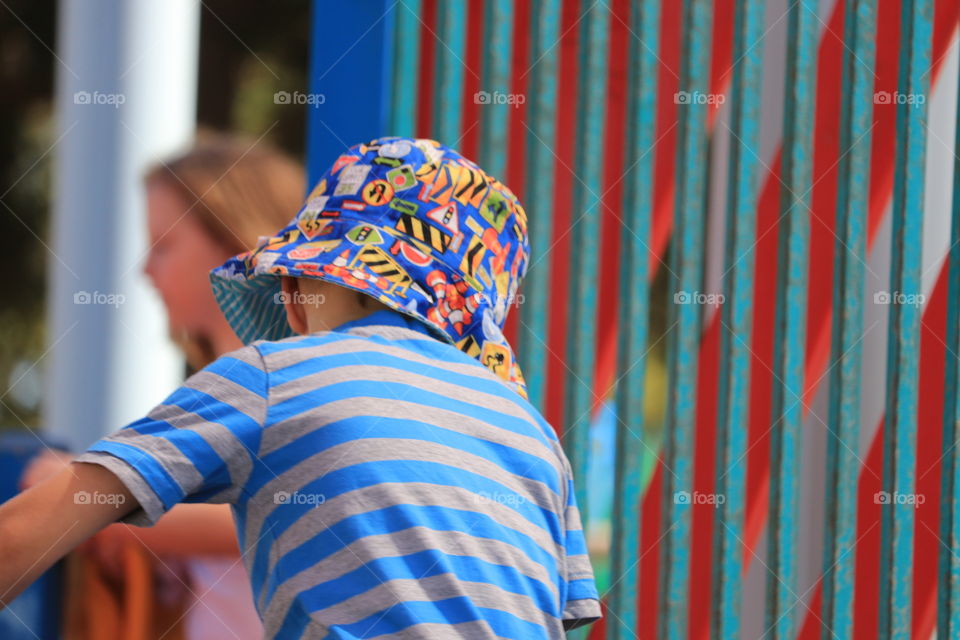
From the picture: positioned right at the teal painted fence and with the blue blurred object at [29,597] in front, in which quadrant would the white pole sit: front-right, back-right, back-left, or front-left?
front-right

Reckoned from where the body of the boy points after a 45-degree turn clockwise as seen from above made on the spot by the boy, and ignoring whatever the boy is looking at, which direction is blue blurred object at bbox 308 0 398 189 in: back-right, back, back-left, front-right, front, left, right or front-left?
front

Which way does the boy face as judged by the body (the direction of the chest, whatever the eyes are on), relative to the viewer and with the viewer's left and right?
facing away from the viewer and to the left of the viewer

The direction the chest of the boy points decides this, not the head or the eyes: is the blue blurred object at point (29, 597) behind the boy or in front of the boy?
in front

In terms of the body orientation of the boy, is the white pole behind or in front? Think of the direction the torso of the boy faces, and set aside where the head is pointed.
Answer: in front
